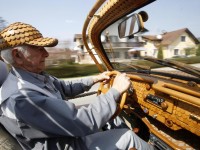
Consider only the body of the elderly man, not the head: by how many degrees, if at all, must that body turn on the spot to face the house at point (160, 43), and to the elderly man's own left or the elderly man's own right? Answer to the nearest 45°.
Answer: approximately 45° to the elderly man's own left

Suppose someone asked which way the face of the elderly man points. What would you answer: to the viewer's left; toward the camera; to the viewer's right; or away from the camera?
to the viewer's right

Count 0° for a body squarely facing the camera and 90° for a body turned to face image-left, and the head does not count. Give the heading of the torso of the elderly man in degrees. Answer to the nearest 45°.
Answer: approximately 270°

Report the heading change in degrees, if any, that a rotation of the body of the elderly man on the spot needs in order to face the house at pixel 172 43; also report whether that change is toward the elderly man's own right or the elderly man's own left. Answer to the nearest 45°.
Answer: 0° — they already face it

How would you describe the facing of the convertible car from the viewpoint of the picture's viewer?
facing away from the viewer and to the right of the viewer
